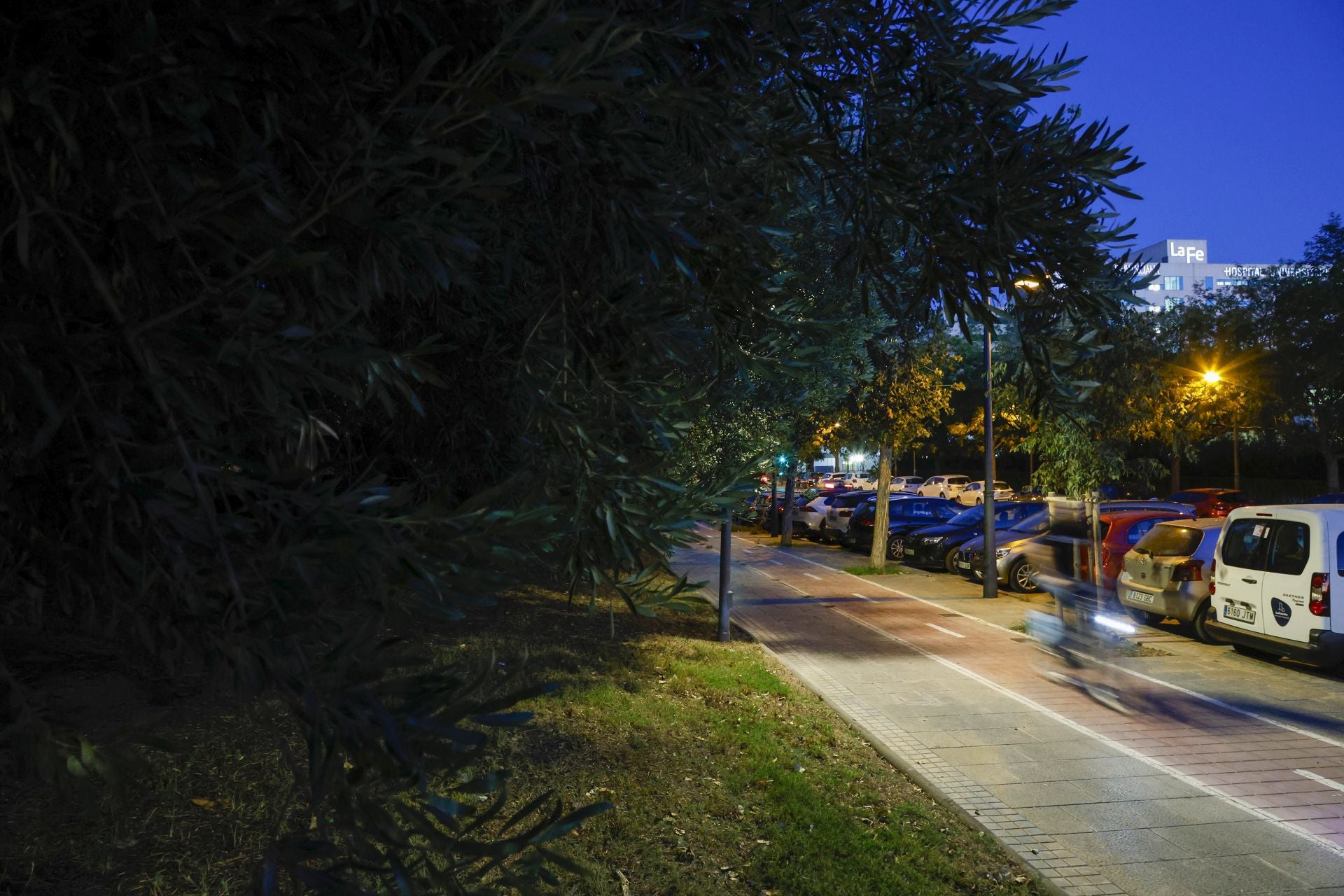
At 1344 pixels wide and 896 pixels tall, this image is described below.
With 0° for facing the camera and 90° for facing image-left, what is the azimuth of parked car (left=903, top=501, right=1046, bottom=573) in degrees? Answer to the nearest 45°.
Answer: approximately 45°

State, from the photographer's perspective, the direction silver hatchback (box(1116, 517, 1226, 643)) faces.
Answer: facing away from the viewer and to the right of the viewer

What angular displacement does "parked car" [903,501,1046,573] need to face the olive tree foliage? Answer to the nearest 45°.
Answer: approximately 45° to its left

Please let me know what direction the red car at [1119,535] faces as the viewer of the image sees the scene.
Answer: facing away from the viewer and to the right of the viewer

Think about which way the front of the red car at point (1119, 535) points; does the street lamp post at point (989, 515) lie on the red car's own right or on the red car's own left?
on the red car's own left

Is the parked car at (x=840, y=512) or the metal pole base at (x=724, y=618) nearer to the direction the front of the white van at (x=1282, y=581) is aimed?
the parked car

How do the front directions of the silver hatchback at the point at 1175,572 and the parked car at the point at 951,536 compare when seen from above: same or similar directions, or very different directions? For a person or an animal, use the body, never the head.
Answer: very different directions

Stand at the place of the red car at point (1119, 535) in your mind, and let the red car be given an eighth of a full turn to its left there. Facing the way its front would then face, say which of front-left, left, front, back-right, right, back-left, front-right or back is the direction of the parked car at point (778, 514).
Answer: front-left

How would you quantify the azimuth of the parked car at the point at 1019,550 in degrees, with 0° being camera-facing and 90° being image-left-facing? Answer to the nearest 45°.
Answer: approximately 45°

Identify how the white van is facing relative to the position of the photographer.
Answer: facing away from the viewer and to the right of the viewer
